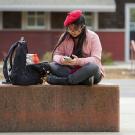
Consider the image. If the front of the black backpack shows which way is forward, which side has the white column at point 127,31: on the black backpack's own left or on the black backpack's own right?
on the black backpack's own left

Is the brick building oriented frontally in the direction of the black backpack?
yes

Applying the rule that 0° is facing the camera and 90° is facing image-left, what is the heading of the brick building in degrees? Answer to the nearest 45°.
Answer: approximately 0°
